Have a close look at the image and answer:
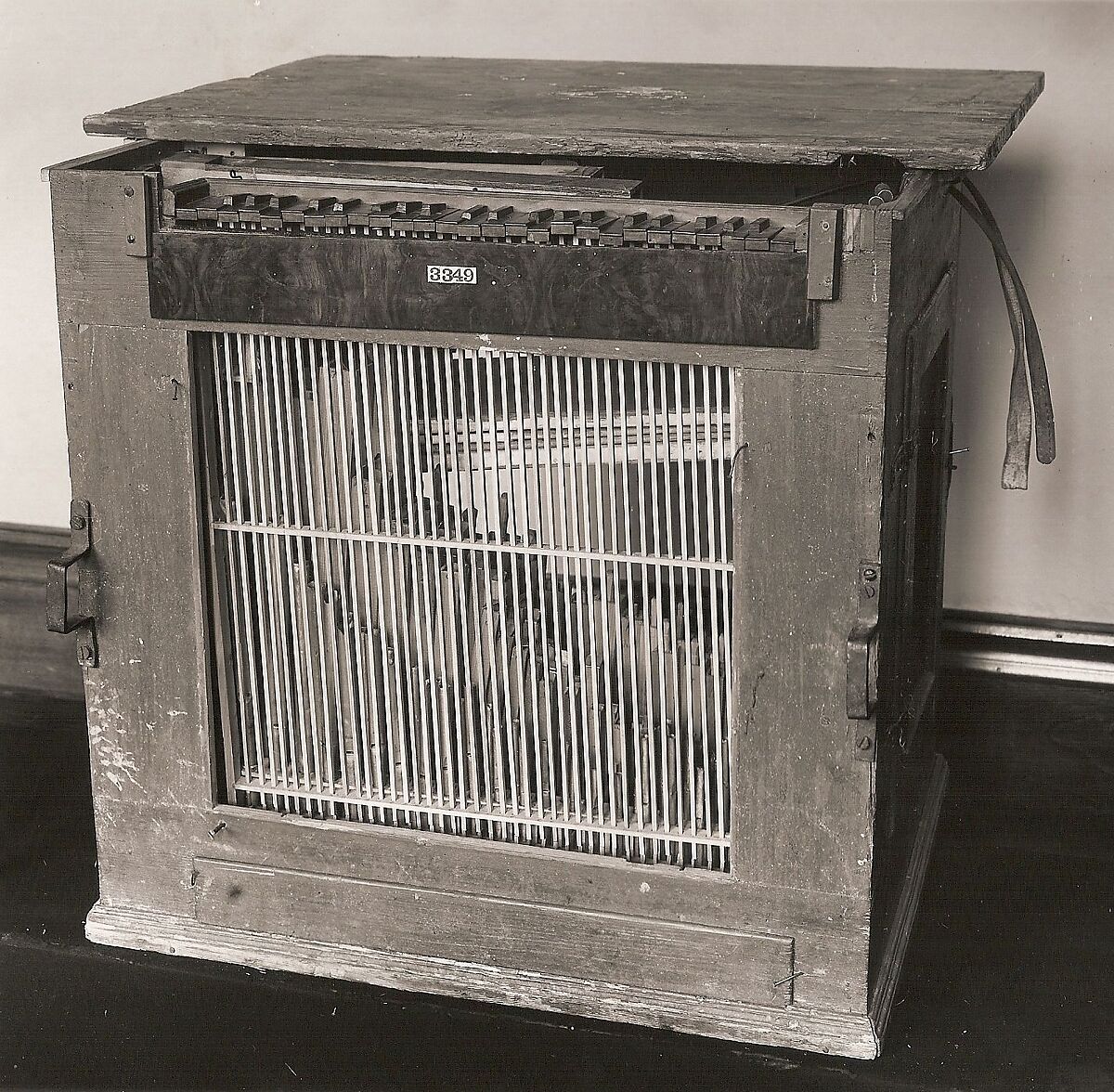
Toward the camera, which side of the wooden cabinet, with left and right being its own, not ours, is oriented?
front
